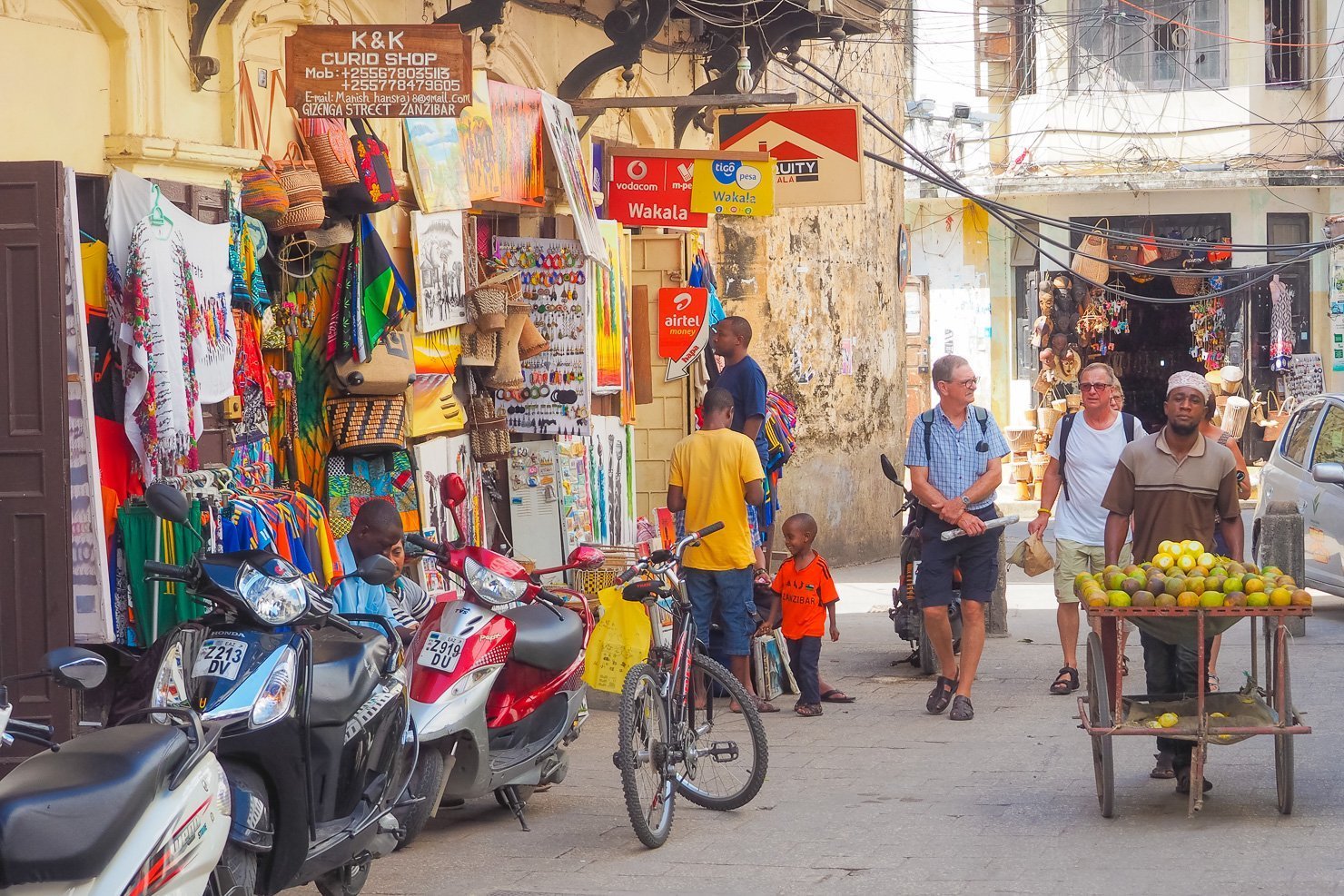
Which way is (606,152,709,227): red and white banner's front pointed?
toward the camera

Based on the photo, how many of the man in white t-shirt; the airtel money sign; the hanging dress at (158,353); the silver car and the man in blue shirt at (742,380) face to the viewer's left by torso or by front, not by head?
1

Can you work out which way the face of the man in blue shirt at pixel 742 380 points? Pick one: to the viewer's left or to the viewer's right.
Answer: to the viewer's left

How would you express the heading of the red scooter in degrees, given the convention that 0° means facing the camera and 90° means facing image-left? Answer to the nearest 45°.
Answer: approximately 45°

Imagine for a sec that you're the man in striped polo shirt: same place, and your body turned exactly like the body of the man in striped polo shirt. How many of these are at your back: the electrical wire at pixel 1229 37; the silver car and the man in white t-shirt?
3

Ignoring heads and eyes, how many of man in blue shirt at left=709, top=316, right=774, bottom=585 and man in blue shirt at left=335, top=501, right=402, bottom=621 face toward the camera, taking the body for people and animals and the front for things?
0

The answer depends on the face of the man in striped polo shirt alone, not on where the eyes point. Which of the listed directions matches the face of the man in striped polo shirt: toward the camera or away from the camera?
toward the camera

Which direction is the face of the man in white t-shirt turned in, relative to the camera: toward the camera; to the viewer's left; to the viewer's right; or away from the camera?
toward the camera

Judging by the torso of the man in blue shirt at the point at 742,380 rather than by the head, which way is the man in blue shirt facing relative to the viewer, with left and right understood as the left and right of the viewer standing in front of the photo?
facing to the left of the viewer

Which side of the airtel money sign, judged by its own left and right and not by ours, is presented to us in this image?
front

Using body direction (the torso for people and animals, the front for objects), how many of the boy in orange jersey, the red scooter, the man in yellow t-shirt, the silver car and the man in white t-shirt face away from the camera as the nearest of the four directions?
1

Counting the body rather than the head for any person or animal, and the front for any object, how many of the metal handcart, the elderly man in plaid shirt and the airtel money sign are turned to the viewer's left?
0

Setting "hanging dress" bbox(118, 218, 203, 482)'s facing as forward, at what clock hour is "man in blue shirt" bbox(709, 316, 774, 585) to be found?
The man in blue shirt is roughly at 9 o'clock from the hanging dress.

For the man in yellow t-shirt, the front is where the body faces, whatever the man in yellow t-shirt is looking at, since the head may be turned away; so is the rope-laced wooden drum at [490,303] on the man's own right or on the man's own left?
on the man's own left

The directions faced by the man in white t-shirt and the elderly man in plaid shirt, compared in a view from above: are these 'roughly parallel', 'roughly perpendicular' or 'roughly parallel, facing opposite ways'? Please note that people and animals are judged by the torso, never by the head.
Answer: roughly parallel
